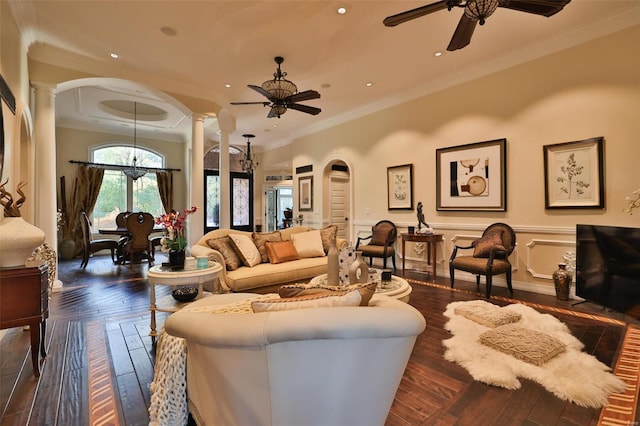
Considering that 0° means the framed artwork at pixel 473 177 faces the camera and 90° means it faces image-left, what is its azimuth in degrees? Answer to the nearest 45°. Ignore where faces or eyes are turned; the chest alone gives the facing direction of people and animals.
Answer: approximately 45°

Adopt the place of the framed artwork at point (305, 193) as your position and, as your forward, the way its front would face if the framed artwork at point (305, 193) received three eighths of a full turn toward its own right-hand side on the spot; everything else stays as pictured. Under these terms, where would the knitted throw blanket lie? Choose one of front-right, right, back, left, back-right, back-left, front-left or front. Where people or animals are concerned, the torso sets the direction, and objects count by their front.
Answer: back

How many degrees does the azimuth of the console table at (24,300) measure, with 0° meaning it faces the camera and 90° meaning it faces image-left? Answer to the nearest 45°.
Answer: approximately 270°

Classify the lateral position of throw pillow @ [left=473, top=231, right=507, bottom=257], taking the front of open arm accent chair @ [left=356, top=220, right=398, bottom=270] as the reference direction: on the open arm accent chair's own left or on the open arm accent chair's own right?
on the open arm accent chair's own left

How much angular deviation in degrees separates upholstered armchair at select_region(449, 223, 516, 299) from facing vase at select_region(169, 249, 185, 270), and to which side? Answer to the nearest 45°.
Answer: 0° — it already faces it

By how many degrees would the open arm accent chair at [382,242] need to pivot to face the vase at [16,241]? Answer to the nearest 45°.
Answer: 0° — it already faces it

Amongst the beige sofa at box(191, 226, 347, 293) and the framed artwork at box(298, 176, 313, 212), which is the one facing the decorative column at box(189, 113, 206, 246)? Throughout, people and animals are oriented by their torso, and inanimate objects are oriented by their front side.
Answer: the framed artwork

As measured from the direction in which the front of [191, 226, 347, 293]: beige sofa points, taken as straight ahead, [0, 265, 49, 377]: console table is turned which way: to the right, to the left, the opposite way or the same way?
to the left

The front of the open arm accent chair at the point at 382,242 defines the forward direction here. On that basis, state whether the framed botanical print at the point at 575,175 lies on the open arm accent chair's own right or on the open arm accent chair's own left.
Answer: on the open arm accent chair's own left
